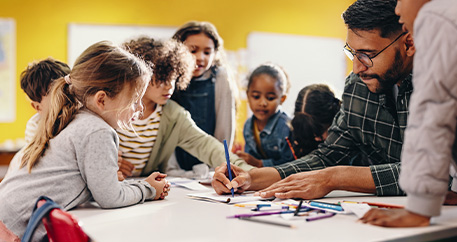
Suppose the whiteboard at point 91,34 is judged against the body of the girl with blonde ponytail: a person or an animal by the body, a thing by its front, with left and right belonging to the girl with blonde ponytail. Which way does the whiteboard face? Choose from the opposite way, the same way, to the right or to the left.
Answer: to the right

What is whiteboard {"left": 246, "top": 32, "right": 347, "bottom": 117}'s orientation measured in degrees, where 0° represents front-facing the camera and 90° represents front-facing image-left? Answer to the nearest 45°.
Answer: approximately 0°

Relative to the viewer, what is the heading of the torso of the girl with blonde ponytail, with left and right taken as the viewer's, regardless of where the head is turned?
facing to the right of the viewer

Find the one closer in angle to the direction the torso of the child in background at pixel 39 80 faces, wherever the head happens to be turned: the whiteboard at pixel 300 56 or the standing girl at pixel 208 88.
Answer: the standing girl

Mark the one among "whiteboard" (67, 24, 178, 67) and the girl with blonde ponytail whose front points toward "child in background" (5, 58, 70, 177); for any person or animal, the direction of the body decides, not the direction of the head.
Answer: the whiteboard

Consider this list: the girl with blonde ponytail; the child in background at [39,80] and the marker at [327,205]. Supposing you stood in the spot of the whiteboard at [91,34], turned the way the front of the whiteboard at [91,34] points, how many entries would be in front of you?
3

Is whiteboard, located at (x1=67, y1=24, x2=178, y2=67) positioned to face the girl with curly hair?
yes

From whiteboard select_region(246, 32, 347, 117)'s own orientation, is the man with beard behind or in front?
in front

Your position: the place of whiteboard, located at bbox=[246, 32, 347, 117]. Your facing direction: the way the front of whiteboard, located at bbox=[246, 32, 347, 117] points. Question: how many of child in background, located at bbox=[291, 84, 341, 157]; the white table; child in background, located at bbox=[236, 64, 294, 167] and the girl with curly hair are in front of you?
4
